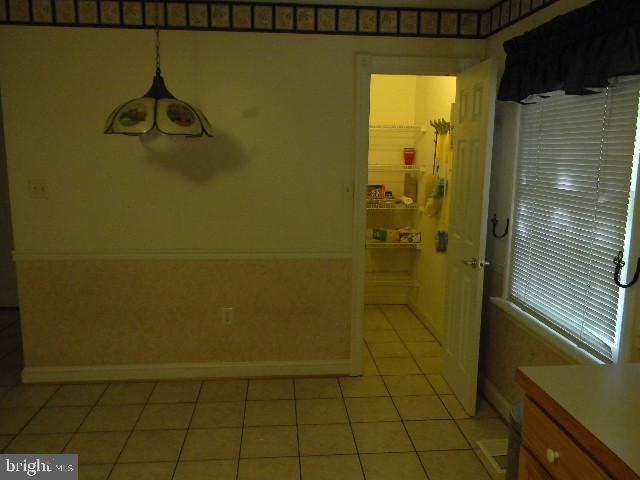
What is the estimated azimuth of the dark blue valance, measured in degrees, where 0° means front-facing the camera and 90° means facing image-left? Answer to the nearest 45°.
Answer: approximately 45°

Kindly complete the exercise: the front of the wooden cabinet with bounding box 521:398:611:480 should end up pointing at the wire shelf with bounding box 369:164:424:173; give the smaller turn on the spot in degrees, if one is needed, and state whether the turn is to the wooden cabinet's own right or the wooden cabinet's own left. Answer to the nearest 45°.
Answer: approximately 90° to the wooden cabinet's own right

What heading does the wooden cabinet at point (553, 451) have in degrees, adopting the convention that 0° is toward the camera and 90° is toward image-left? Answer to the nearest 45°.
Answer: approximately 45°

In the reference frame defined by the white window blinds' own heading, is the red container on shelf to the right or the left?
on its right

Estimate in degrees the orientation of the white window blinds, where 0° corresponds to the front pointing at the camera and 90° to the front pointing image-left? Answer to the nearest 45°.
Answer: approximately 45°

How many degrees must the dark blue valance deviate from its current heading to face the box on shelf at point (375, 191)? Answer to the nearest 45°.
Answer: approximately 90° to its right

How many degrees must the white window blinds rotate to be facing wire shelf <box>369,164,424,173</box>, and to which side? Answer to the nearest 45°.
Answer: approximately 90° to its right

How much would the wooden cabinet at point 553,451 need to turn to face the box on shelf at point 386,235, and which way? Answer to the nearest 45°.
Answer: approximately 90° to its right
